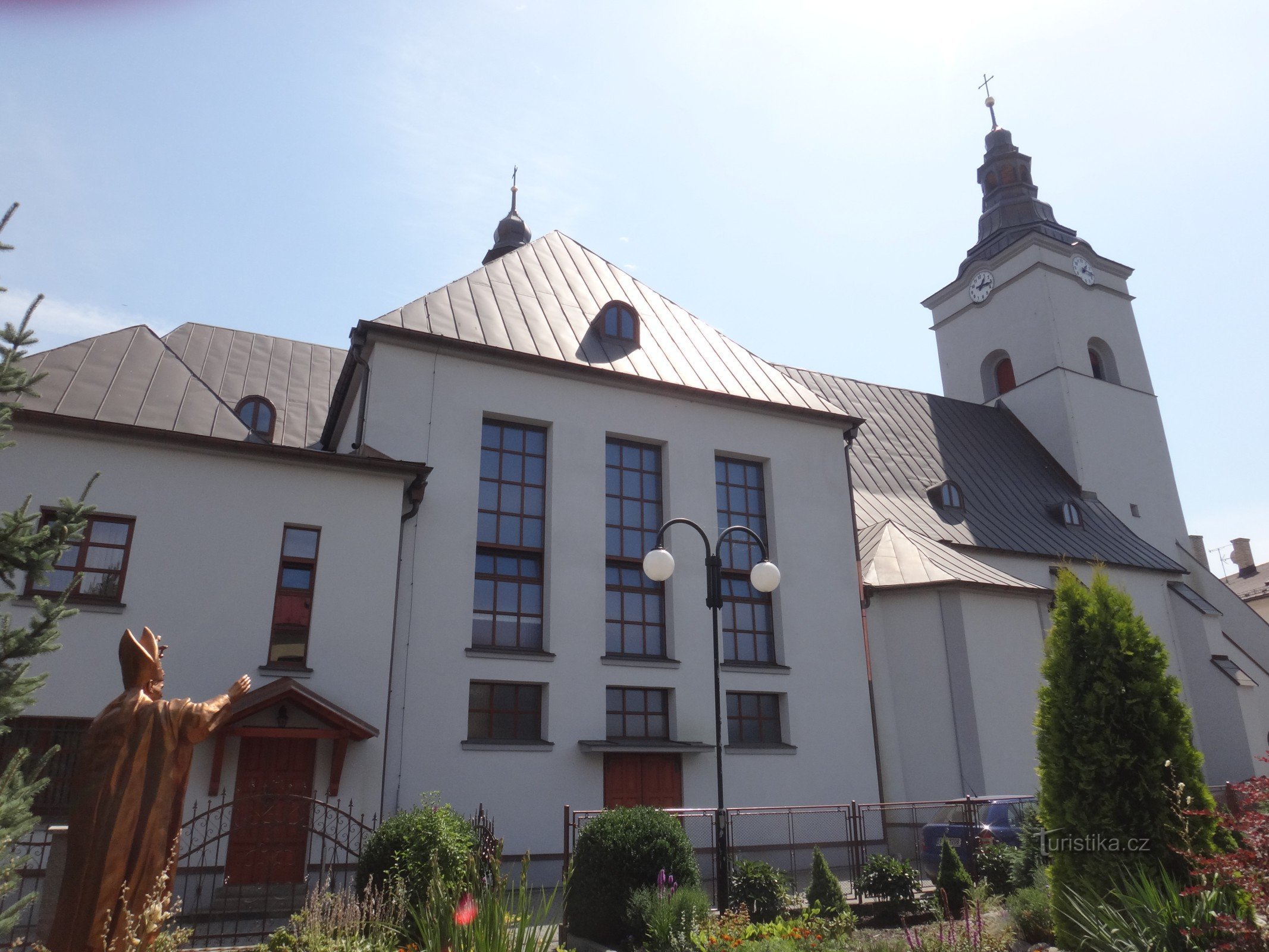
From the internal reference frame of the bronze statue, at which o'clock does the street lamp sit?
The street lamp is roughly at 1 o'clock from the bronze statue.

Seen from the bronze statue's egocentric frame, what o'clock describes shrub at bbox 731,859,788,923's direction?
The shrub is roughly at 1 o'clock from the bronze statue.

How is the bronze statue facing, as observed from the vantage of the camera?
facing away from the viewer and to the right of the viewer

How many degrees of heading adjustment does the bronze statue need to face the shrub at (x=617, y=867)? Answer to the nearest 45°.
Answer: approximately 45° to its right

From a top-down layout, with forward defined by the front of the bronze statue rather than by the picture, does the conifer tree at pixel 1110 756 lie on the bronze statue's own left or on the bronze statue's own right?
on the bronze statue's own right

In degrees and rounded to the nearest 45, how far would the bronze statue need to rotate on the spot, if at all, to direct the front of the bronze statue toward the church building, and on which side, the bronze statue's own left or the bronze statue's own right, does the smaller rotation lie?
0° — it already faces it

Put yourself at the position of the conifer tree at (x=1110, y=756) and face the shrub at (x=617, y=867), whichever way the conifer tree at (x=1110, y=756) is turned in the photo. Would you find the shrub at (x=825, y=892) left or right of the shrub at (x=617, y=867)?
right

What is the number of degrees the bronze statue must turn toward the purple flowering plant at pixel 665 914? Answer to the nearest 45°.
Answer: approximately 45° to its right

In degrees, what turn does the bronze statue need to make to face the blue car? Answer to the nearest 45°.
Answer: approximately 45° to its right
